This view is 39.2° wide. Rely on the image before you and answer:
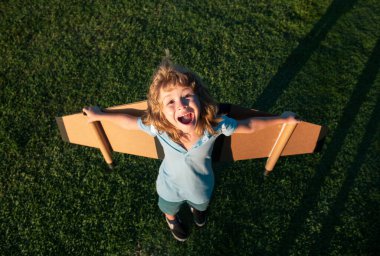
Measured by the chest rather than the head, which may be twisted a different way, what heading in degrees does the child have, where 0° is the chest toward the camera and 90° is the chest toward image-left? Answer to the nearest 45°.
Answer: approximately 0°
